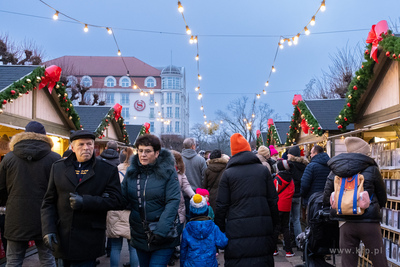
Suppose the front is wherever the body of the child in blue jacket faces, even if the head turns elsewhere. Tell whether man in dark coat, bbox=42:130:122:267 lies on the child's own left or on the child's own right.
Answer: on the child's own left

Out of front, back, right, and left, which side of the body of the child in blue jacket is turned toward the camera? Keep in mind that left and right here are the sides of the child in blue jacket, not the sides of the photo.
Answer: back

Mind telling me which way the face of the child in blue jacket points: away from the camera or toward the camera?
away from the camera

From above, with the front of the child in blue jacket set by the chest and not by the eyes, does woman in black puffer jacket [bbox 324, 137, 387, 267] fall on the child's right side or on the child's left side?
on the child's right side

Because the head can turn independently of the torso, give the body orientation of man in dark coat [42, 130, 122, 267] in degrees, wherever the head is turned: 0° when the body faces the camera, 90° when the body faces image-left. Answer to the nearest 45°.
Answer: approximately 0°

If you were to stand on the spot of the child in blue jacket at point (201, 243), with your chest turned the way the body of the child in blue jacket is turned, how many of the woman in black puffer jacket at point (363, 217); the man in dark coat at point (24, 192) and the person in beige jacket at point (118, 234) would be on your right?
1

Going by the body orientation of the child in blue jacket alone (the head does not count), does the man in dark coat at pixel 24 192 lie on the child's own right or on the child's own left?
on the child's own left

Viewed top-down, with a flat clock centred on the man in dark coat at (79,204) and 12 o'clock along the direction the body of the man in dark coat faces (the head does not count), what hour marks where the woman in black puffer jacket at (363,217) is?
The woman in black puffer jacket is roughly at 9 o'clock from the man in dark coat.
